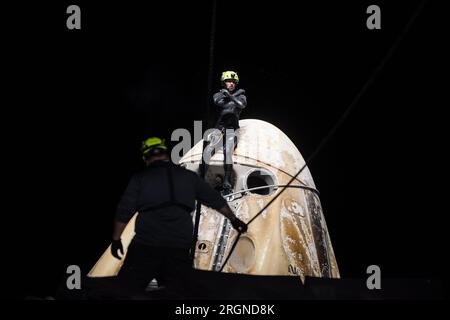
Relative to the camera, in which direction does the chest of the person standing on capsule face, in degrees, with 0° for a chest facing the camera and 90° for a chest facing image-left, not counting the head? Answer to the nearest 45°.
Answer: approximately 0°

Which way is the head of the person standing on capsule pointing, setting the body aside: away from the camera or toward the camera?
toward the camera
